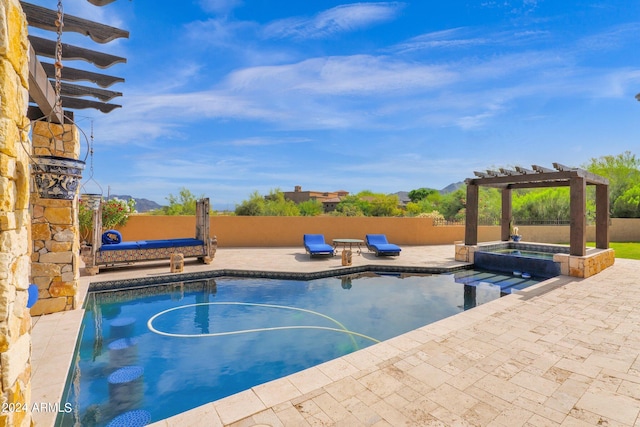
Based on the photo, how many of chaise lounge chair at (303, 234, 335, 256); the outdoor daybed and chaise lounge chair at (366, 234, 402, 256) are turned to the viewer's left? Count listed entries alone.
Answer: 0

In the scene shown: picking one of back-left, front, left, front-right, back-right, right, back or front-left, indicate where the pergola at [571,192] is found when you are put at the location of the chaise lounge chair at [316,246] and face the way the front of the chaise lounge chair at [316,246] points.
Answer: front-left

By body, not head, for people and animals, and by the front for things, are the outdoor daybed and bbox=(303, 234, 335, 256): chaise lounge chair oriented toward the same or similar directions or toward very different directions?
same or similar directions

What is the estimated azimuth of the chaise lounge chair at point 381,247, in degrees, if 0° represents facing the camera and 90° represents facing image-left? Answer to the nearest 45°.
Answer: approximately 315°

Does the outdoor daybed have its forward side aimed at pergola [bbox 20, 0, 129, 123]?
yes

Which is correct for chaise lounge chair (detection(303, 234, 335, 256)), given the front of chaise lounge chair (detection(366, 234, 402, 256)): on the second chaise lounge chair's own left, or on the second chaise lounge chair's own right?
on the second chaise lounge chair's own right

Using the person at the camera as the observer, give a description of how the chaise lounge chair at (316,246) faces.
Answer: facing the viewer and to the right of the viewer

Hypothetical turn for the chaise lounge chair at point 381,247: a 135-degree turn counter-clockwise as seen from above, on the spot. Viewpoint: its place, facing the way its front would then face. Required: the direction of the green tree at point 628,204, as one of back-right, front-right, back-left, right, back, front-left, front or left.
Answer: front-right

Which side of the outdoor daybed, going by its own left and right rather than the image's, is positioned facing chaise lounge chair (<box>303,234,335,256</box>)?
left

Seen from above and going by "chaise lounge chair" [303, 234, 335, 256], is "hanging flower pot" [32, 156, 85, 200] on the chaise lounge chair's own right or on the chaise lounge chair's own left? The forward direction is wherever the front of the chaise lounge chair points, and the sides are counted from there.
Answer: on the chaise lounge chair's own right

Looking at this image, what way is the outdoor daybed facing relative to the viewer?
toward the camera

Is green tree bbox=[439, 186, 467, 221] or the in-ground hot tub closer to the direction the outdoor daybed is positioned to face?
the in-ground hot tub

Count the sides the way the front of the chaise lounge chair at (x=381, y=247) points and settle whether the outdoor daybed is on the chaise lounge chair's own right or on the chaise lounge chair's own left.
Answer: on the chaise lounge chair's own right

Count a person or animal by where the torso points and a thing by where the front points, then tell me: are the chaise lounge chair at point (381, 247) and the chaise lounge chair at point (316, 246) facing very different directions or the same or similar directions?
same or similar directions

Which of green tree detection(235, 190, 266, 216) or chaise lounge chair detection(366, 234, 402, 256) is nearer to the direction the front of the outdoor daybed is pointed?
the chaise lounge chair

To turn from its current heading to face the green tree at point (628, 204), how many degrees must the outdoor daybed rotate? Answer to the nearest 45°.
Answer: approximately 90° to its left

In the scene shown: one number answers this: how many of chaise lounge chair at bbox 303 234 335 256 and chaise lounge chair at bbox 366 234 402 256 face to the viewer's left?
0

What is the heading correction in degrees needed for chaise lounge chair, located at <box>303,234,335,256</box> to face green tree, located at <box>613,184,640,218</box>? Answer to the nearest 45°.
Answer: approximately 90° to its left
